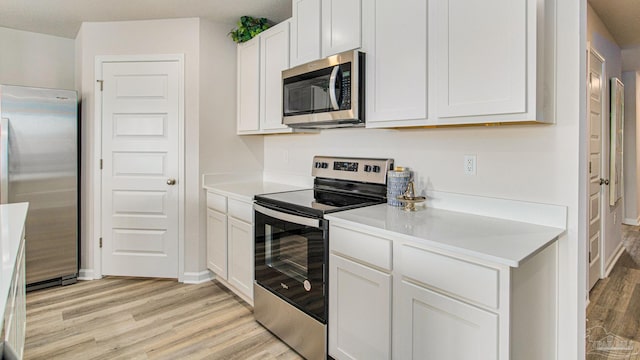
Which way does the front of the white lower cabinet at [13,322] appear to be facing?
to the viewer's right

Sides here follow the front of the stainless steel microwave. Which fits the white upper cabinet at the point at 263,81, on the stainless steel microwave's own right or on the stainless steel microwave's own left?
on the stainless steel microwave's own right

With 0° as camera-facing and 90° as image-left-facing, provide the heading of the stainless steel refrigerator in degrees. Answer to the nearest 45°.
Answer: approximately 315°

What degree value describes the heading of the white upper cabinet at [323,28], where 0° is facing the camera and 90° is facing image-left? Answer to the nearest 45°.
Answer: approximately 45°

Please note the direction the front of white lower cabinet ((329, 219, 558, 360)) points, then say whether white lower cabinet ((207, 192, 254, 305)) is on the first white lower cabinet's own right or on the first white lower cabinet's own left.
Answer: on the first white lower cabinet's own right
